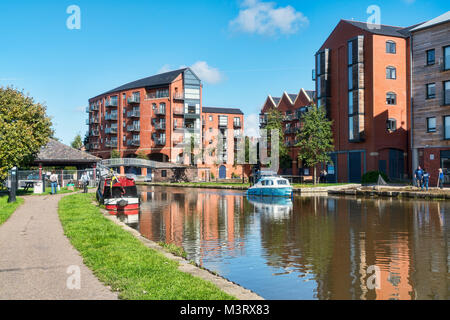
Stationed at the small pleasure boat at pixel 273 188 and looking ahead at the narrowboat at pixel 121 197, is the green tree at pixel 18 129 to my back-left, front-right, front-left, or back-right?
front-right

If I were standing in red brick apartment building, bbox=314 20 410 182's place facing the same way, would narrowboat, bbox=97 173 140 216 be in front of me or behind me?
in front

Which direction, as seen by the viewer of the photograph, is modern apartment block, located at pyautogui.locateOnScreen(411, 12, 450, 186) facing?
facing the viewer and to the left of the viewer

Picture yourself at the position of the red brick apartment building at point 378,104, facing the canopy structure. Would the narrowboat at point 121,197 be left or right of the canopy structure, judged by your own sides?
left

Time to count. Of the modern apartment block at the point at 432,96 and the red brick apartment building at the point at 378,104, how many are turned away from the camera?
0

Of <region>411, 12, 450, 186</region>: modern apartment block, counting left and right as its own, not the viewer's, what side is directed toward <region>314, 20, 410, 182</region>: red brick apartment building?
right

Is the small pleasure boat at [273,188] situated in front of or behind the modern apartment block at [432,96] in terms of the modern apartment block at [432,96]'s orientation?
in front

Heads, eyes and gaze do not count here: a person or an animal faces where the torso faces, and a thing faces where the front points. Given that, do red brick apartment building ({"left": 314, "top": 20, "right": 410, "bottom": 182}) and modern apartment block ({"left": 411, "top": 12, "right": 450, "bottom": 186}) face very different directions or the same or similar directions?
same or similar directions

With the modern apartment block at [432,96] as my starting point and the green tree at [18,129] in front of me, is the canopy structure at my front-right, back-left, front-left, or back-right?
front-right

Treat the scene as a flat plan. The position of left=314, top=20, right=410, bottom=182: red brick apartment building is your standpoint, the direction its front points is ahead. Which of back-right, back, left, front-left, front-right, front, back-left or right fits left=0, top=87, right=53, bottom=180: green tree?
front

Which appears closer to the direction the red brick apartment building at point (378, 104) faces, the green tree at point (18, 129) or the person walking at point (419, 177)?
the green tree

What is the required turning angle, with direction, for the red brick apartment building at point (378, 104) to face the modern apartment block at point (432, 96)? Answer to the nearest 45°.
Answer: approximately 90° to its left

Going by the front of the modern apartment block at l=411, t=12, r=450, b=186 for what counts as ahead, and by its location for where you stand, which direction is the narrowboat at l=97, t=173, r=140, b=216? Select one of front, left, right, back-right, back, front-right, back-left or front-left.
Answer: front
